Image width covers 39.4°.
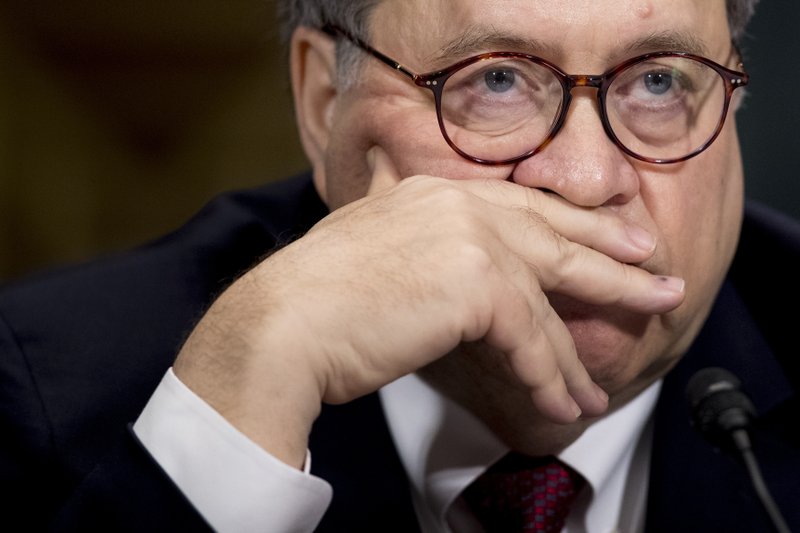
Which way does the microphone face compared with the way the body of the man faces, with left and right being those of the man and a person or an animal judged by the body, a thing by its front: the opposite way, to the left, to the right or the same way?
the opposite way

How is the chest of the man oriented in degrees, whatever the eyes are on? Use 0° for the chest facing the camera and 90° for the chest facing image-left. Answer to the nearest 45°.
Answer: approximately 315°

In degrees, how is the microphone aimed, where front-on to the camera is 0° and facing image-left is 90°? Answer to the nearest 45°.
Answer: approximately 135°
